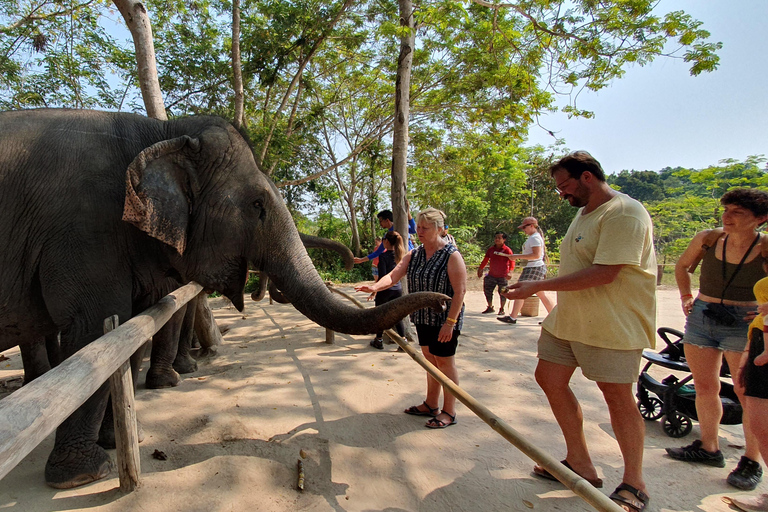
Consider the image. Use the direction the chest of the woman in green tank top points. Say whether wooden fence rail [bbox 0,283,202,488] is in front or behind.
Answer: in front

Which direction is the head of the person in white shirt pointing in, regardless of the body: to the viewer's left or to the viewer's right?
to the viewer's left

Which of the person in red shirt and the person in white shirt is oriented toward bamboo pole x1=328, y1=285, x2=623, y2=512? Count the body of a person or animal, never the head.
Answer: the person in red shirt

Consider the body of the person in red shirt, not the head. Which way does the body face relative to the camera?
toward the camera

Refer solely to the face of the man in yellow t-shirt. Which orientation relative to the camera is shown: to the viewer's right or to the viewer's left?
to the viewer's left

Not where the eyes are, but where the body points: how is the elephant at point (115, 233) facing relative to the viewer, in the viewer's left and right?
facing to the right of the viewer

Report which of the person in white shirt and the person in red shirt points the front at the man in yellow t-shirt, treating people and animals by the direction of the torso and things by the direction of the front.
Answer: the person in red shirt

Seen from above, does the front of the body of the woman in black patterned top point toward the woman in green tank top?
no

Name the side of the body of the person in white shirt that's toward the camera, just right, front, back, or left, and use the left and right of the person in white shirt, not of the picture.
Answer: left

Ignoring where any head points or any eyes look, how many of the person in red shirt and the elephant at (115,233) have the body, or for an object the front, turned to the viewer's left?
0

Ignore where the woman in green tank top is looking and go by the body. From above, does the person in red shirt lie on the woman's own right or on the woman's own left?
on the woman's own right

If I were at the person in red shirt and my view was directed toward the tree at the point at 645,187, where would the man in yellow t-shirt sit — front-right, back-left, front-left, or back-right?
back-right

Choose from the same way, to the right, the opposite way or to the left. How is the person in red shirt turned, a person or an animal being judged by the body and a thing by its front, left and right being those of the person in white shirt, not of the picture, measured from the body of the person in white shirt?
to the left

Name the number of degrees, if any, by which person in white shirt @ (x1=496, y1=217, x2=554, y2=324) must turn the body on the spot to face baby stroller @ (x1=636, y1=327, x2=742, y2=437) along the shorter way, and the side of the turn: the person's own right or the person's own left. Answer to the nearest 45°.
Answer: approximately 90° to the person's own left

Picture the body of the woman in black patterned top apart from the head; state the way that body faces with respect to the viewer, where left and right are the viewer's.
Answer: facing the viewer and to the left of the viewer

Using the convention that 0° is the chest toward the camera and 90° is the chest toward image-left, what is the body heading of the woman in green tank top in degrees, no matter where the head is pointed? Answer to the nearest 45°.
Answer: approximately 45°

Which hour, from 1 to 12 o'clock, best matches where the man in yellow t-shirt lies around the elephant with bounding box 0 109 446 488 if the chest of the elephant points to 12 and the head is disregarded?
The man in yellow t-shirt is roughly at 1 o'clock from the elephant.

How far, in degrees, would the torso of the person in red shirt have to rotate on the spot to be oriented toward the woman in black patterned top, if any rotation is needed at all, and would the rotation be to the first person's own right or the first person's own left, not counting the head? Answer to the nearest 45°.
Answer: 0° — they already face them
